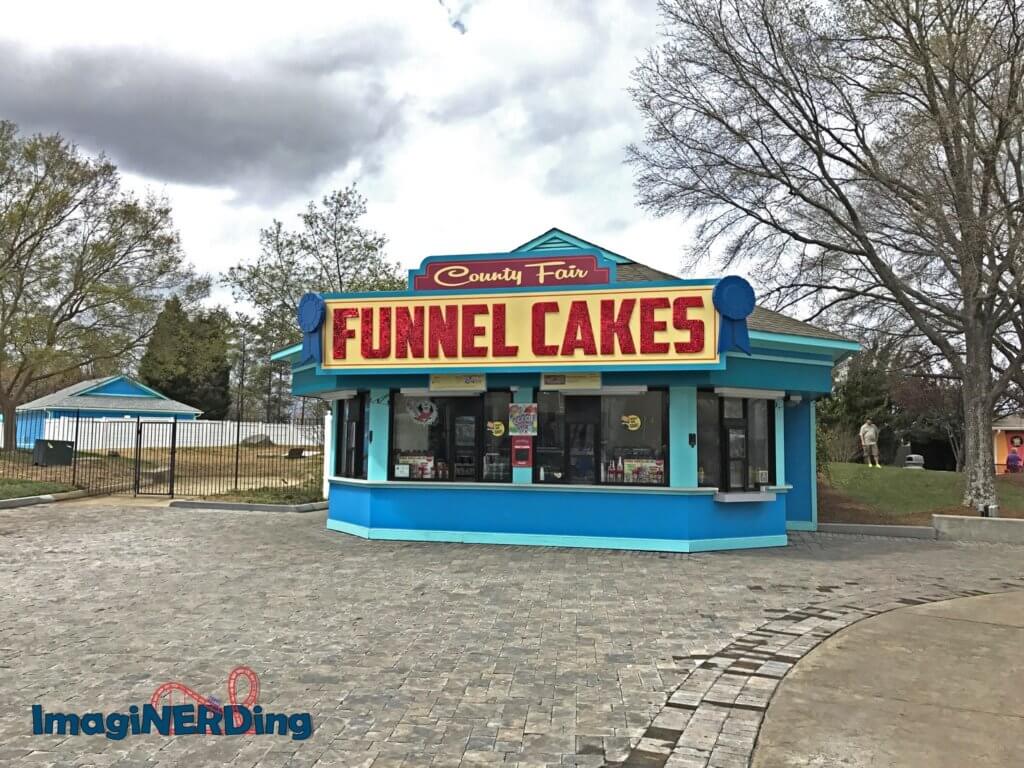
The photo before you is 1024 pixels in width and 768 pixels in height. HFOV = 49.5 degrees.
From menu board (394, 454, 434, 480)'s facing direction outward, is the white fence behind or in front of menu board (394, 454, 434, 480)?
behind

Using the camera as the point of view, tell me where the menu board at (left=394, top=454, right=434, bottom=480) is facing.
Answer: facing the viewer

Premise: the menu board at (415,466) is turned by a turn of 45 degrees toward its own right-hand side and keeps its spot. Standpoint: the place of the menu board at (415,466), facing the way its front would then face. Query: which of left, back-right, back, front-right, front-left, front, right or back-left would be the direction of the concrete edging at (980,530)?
back-left

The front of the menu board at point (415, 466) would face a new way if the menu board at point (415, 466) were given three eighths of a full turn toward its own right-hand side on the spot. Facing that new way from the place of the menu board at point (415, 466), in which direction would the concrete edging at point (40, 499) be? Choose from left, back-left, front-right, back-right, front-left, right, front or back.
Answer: front

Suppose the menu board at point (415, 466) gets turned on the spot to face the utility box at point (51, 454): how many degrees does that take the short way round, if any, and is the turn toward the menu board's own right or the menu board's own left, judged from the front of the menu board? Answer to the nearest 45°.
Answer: approximately 135° to the menu board's own right

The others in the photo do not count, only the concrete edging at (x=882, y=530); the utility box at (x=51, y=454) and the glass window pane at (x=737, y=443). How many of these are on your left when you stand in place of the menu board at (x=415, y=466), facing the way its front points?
2

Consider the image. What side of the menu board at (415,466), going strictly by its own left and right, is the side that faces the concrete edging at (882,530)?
left

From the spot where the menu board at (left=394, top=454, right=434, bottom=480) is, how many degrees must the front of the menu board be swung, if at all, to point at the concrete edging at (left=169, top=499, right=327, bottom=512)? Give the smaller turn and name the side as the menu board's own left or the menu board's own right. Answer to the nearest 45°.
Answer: approximately 135° to the menu board's own right
